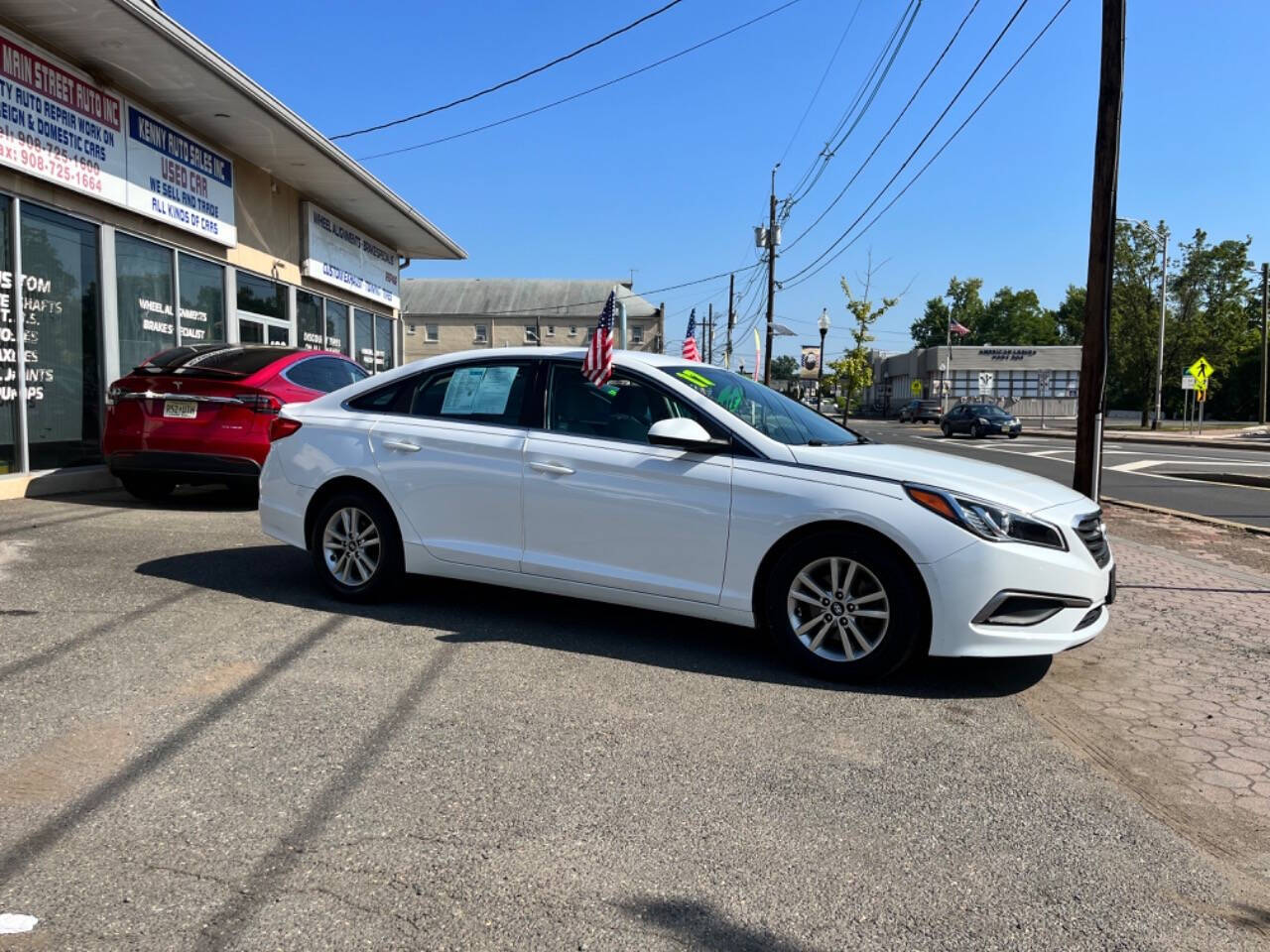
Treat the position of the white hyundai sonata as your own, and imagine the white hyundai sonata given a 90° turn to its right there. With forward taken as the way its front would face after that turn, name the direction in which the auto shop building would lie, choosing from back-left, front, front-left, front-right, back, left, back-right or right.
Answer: right

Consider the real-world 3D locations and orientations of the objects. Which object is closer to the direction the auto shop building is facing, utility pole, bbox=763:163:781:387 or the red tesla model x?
the red tesla model x

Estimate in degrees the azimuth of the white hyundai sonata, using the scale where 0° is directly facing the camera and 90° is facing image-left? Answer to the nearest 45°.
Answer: approximately 315°

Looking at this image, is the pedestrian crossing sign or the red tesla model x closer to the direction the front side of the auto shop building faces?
the red tesla model x

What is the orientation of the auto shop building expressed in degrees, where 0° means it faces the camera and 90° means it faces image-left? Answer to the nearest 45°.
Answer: approximately 315°

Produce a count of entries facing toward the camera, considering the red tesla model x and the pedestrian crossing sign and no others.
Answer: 1

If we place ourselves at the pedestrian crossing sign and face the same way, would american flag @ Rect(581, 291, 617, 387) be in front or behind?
in front

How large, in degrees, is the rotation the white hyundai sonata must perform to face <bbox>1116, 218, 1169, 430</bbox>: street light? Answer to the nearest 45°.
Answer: approximately 90° to its left

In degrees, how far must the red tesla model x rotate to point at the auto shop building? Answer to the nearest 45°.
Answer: approximately 45° to its left

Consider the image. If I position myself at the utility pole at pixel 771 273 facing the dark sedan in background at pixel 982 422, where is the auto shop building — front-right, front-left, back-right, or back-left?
back-right

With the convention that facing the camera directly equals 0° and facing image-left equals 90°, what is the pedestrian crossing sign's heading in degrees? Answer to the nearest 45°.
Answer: approximately 0°

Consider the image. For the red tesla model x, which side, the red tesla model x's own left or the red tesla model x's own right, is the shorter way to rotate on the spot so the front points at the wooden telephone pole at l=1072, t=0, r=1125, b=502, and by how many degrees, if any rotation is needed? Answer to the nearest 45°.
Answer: approximately 45° to the red tesla model x's own right

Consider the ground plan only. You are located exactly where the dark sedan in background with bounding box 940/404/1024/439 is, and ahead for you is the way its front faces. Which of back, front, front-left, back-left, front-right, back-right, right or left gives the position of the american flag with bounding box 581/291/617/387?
front-right

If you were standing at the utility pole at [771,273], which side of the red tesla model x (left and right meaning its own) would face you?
front

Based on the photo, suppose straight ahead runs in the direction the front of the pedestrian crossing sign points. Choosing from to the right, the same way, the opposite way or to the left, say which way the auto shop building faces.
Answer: to the left
